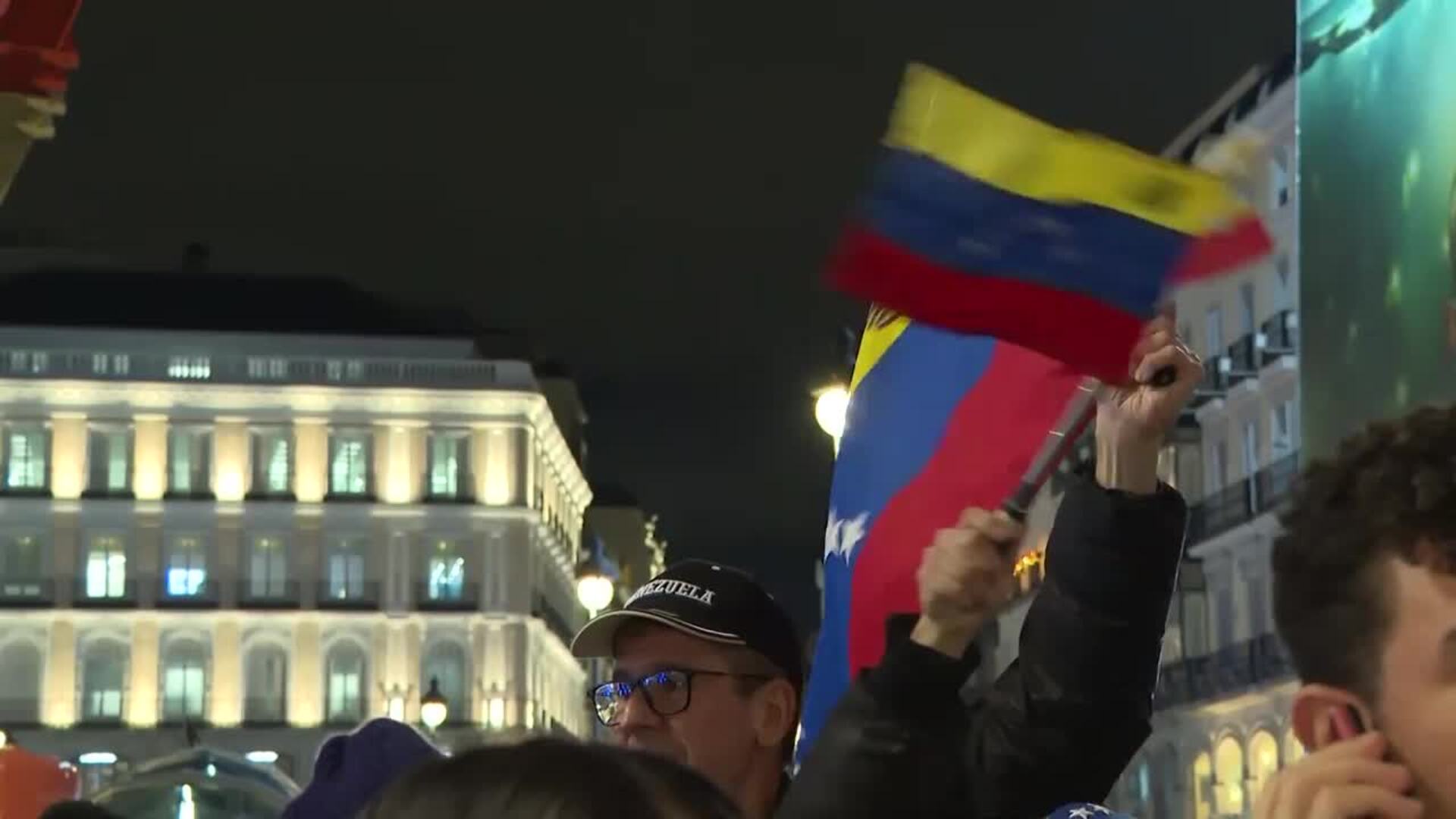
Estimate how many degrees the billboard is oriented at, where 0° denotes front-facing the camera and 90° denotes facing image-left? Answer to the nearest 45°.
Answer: approximately 0°

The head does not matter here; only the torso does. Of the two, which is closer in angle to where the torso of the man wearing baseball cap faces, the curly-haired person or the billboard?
the curly-haired person

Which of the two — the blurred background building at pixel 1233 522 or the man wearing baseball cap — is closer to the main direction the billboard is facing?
the man wearing baseball cap

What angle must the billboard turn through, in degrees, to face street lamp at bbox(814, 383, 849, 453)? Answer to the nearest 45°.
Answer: approximately 135° to its right

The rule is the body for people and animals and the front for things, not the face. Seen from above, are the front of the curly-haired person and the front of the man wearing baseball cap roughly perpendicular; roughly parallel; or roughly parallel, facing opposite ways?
roughly perpendicular

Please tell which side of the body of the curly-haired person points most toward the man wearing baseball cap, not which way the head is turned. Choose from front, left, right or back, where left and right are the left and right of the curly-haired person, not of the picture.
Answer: back

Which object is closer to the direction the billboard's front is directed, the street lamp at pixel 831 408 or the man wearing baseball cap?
the man wearing baseball cap

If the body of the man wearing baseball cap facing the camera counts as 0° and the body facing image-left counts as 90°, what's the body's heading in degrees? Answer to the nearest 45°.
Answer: approximately 45°

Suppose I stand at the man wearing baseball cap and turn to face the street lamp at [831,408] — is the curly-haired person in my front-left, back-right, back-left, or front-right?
back-right

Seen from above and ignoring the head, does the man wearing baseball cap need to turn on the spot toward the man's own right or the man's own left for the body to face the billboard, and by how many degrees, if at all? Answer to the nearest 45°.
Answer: approximately 180°
